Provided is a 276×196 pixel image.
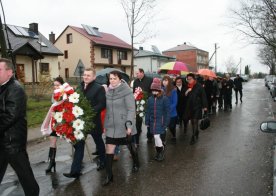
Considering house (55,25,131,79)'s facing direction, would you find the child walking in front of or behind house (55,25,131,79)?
in front

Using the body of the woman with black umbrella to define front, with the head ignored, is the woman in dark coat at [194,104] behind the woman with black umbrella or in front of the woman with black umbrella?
behind

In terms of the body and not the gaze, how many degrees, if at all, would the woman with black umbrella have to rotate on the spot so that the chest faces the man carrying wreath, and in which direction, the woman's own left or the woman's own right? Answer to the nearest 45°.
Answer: approximately 90° to the woman's own right

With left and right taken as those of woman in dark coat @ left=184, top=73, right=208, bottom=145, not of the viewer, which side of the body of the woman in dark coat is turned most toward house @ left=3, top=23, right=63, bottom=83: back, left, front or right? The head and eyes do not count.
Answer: right

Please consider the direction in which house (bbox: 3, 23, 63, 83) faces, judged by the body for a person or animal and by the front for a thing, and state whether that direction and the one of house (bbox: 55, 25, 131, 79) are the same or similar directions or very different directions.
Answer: same or similar directions

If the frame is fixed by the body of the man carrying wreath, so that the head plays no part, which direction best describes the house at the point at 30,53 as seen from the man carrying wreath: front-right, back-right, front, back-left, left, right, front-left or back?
back-right

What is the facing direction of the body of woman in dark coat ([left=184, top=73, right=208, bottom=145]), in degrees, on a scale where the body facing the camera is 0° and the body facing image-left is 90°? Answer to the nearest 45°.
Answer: approximately 45°

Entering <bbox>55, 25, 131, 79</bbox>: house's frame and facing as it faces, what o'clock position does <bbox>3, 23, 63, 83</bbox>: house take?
<bbox>3, 23, 63, 83</bbox>: house is roughly at 2 o'clock from <bbox>55, 25, 131, 79</bbox>: house.

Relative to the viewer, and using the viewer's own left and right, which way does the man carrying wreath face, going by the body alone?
facing the viewer and to the left of the viewer

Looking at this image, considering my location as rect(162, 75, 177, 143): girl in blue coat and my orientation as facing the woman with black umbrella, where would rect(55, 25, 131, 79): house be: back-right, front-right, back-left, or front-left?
back-right

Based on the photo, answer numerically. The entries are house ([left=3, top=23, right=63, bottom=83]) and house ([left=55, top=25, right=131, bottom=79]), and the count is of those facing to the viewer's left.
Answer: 0

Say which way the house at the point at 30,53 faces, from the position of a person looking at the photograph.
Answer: facing the viewer and to the right of the viewer

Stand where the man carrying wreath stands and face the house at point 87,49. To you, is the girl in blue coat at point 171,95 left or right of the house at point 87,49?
right

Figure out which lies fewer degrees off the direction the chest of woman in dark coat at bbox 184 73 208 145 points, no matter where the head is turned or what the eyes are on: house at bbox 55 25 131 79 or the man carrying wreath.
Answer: the man carrying wreath

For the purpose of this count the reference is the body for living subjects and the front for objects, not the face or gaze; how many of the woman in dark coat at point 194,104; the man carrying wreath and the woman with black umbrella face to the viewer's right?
0

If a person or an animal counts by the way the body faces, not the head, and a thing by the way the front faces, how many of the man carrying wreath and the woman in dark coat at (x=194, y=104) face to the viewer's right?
0

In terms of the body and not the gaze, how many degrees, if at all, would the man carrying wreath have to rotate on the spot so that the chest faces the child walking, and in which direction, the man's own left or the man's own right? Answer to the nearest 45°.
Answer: approximately 180°

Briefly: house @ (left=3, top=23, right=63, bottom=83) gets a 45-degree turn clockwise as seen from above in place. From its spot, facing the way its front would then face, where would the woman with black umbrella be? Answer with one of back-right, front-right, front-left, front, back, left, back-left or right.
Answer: front
